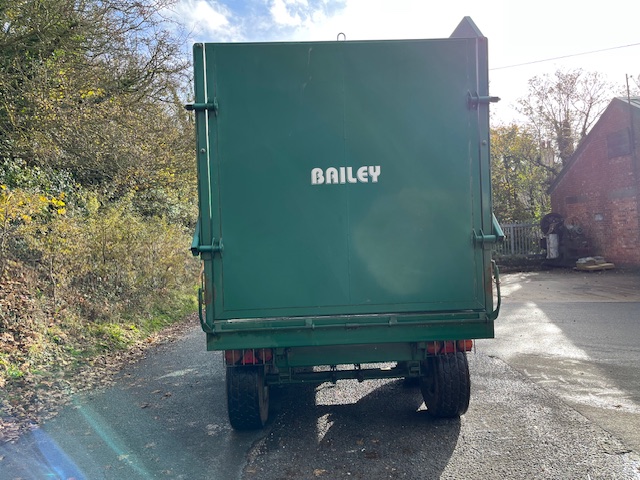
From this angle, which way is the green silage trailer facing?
away from the camera

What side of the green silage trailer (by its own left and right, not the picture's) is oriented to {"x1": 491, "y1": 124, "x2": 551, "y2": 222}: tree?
front

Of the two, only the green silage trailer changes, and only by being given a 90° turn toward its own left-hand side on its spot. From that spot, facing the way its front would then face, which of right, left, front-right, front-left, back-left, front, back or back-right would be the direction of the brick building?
back-right
